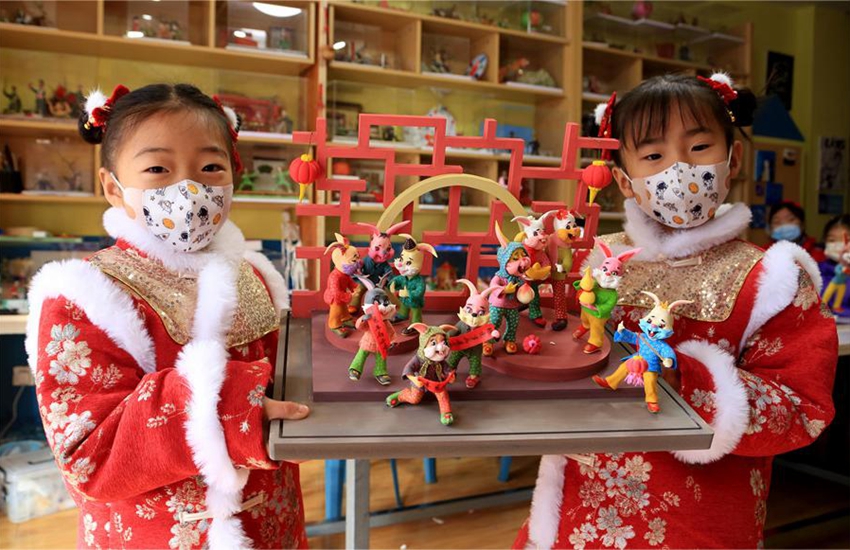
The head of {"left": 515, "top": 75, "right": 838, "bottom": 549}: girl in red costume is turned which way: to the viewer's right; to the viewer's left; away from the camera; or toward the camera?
toward the camera

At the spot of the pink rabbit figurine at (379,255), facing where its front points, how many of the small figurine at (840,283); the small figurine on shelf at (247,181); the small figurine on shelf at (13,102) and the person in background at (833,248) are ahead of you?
0

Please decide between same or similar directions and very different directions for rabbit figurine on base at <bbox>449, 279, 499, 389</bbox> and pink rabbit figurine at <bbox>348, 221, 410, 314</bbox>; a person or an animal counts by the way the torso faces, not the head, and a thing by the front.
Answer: same or similar directions

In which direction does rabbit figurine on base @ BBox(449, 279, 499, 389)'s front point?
toward the camera

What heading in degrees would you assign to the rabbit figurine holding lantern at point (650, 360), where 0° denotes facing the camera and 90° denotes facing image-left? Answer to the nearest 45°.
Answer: approximately 0°

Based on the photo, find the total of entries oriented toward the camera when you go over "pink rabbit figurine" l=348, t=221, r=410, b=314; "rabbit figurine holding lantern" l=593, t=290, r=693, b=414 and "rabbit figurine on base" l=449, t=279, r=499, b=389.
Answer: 3
